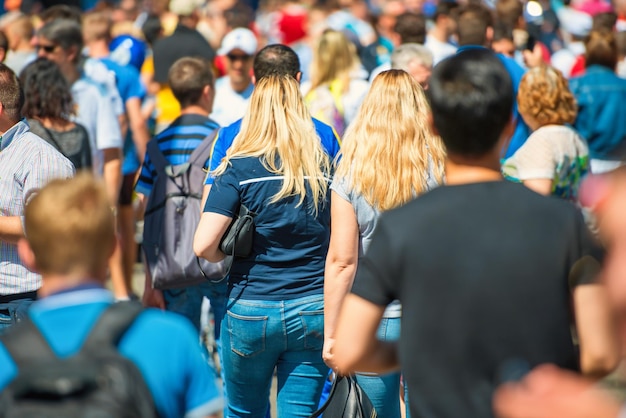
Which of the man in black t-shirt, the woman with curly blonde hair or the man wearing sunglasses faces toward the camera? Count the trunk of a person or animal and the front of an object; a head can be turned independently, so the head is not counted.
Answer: the man wearing sunglasses

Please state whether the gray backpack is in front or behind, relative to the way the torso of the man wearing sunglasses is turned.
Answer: in front

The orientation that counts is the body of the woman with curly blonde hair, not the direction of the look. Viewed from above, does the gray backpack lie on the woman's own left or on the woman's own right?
on the woman's own left

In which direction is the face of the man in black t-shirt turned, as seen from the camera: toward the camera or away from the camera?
away from the camera

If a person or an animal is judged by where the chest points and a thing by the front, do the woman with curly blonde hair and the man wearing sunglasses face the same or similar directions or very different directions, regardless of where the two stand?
very different directions

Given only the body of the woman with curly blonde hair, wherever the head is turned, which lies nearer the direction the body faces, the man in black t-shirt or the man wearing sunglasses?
the man wearing sunglasses

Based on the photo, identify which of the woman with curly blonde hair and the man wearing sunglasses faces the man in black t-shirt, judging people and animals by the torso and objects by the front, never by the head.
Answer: the man wearing sunglasses

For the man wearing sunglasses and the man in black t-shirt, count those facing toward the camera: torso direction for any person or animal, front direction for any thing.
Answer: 1

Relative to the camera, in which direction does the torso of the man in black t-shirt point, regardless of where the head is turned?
away from the camera

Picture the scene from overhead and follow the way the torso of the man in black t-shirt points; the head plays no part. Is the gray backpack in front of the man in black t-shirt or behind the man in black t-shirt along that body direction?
in front

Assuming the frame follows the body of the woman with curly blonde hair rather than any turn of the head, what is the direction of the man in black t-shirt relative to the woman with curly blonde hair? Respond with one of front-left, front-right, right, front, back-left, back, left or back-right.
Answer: back-left

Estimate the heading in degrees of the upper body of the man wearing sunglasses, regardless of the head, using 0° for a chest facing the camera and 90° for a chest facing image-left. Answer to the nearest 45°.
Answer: approximately 0°

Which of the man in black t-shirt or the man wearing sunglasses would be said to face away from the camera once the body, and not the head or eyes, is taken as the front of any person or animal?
the man in black t-shirt

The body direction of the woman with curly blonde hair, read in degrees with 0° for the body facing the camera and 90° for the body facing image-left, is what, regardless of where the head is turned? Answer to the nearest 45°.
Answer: approximately 135°
